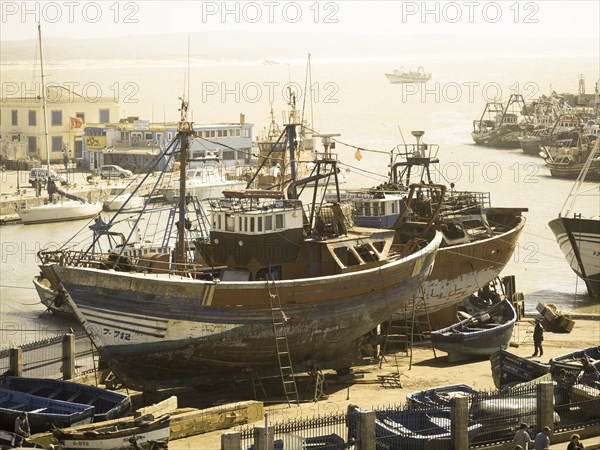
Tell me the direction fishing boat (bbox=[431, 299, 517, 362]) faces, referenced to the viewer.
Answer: facing away from the viewer and to the right of the viewer

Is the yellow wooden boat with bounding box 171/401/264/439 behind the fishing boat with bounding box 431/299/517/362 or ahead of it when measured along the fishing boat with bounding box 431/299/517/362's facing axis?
behind
